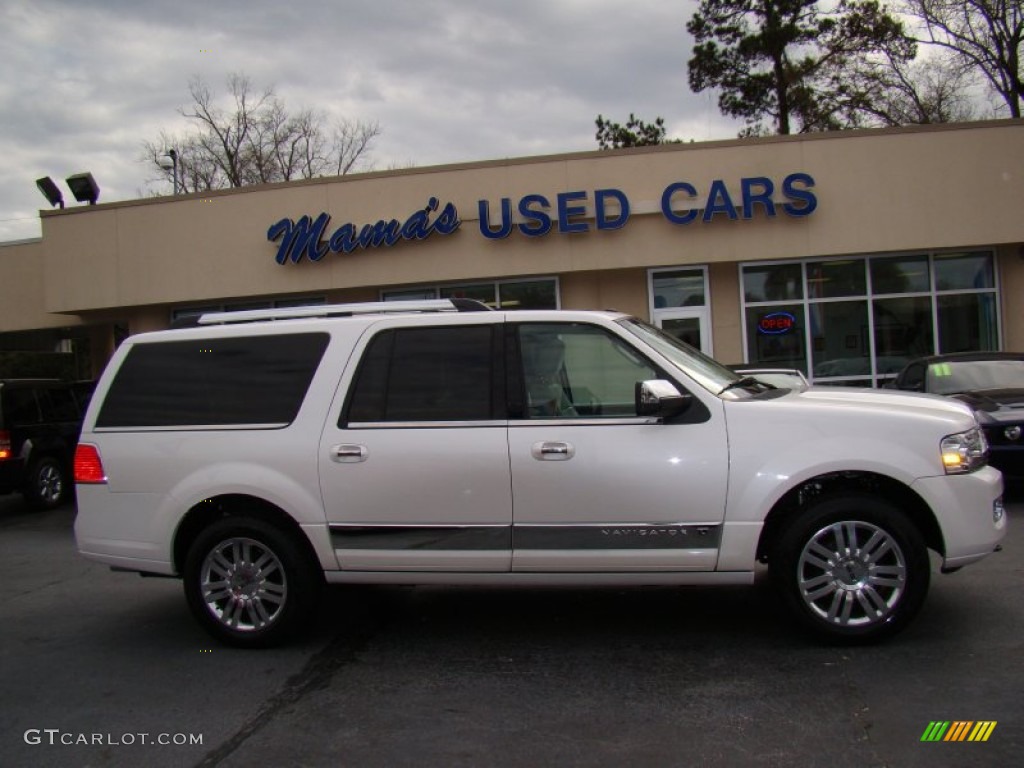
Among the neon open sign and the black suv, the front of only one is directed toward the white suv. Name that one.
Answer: the neon open sign

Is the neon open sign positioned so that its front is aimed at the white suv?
yes

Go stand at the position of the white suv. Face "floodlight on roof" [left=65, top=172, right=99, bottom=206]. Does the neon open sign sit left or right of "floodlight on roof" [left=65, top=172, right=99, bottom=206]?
right

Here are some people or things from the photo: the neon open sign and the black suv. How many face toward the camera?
1

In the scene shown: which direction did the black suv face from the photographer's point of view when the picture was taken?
facing away from the viewer and to the right of the viewer

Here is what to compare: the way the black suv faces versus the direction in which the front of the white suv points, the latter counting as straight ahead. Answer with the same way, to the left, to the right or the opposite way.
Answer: to the left

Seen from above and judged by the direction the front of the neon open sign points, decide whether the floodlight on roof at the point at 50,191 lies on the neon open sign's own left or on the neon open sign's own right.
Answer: on the neon open sign's own right

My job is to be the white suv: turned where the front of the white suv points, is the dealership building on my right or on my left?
on my left

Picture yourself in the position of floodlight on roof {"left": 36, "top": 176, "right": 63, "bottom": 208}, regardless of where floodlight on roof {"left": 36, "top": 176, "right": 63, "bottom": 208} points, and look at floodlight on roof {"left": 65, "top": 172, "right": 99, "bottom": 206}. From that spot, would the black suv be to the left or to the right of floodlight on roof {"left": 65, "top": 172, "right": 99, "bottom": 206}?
right

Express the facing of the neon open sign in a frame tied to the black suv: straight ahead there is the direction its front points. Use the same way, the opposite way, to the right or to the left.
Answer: the opposite way

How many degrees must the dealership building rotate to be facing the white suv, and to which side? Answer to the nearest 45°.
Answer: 0° — it already faces it

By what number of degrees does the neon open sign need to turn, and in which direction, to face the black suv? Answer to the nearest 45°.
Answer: approximately 45° to its right

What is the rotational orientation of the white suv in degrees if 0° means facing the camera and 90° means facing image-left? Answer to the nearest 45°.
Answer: approximately 270°
